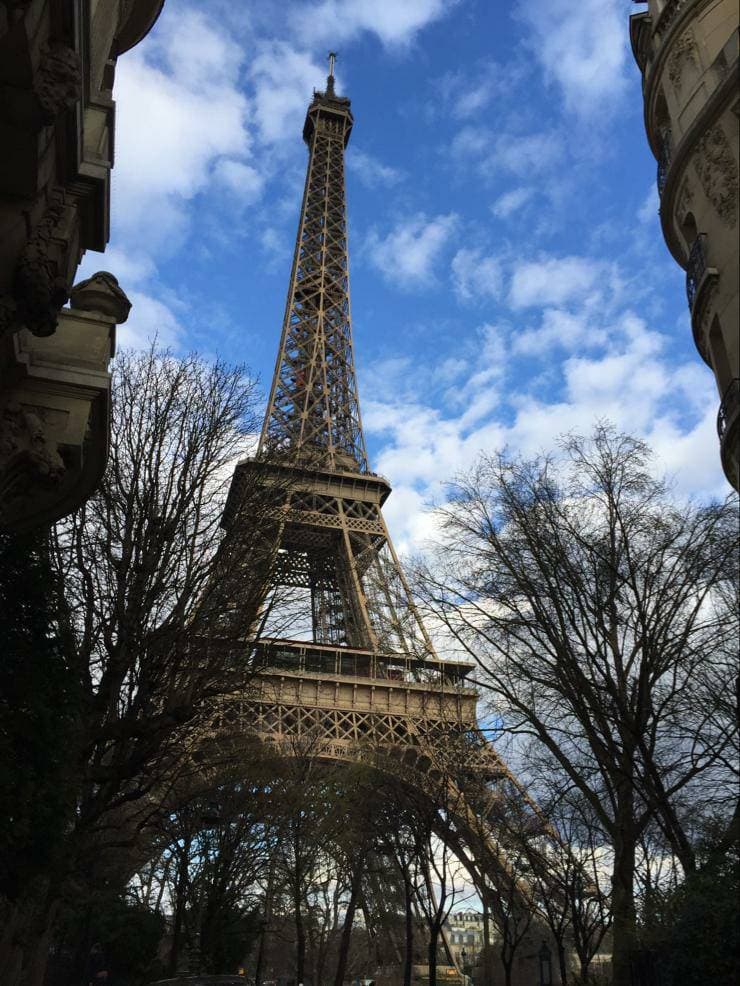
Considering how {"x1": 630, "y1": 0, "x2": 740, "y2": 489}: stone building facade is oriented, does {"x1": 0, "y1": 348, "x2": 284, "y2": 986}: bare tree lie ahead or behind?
ahead

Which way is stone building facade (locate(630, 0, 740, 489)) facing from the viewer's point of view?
to the viewer's left

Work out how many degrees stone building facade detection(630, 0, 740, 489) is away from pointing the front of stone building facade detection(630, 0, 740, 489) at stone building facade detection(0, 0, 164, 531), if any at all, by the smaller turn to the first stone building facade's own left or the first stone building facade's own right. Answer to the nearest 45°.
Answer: approximately 45° to the first stone building facade's own left

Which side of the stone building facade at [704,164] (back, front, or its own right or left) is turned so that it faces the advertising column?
right
